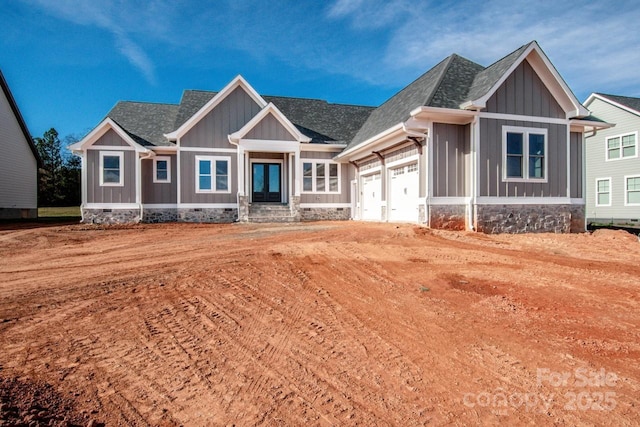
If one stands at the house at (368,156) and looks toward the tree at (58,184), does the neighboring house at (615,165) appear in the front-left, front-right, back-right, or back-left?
back-right

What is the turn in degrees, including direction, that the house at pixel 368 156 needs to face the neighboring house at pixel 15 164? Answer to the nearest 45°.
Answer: approximately 90° to its right

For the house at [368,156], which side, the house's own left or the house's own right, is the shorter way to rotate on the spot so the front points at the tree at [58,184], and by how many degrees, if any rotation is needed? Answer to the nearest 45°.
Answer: approximately 135° to the house's own right

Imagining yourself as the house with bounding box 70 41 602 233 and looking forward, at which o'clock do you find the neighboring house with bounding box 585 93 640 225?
The neighboring house is roughly at 8 o'clock from the house.

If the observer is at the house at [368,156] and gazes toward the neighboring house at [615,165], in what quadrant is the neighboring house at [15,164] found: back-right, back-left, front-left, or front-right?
back-left

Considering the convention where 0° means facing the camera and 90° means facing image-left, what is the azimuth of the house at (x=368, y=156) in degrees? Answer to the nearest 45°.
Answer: approximately 0°

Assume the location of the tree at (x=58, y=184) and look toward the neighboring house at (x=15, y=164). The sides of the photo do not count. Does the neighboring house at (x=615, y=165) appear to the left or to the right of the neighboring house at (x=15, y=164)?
left
